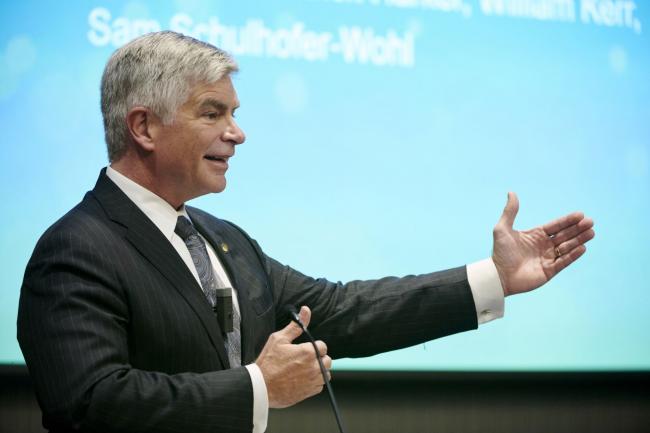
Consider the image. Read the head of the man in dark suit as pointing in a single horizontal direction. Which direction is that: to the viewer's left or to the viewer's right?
to the viewer's right

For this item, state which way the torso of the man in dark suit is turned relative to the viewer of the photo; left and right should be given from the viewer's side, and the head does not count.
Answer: facing the viewer and to the right of the viewer
